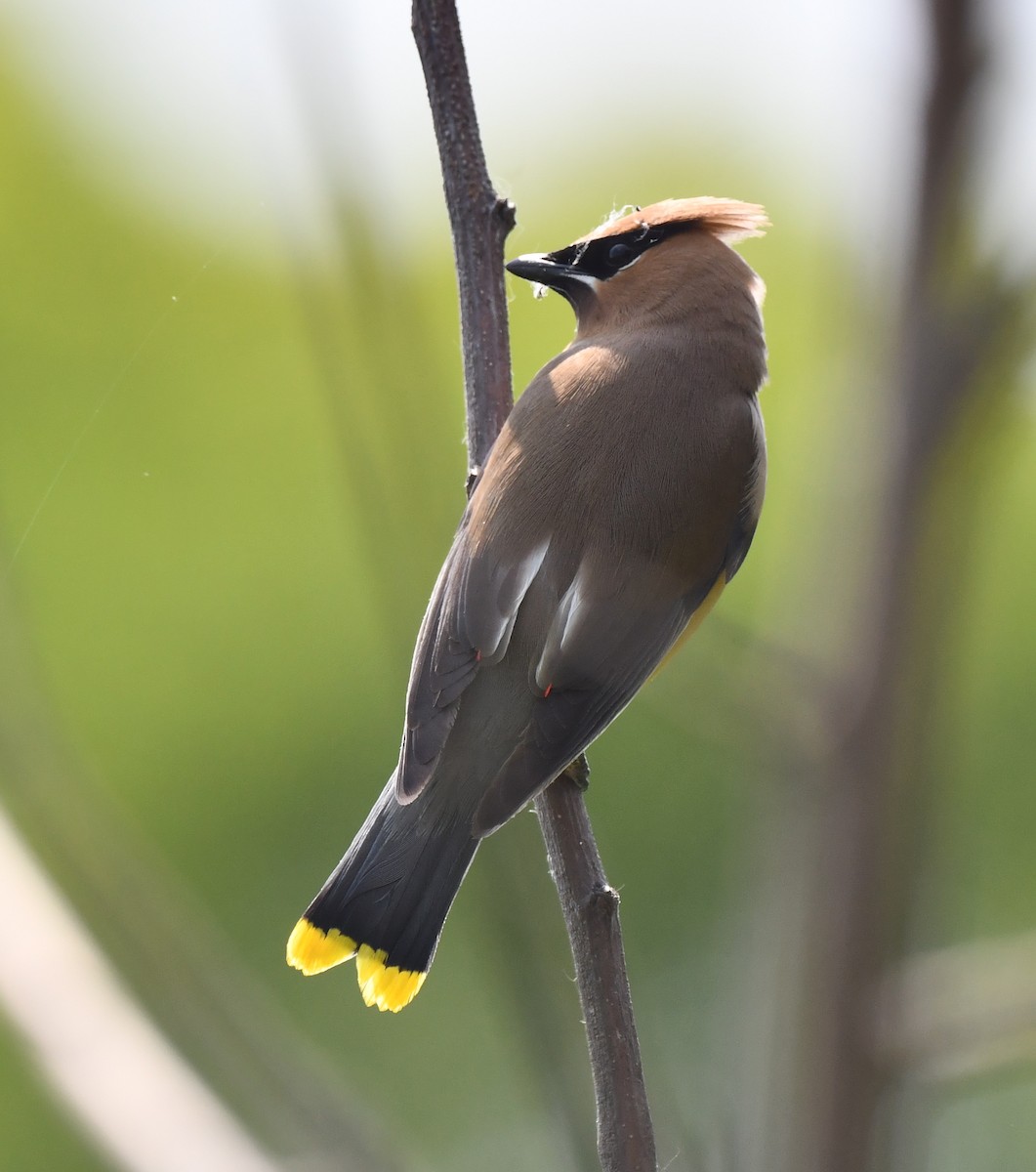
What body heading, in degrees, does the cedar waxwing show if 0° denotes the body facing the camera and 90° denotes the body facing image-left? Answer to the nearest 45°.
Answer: approximately 225°

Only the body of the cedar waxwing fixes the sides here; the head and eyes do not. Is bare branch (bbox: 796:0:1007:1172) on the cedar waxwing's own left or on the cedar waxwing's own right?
on the cedar waxwing's own right
